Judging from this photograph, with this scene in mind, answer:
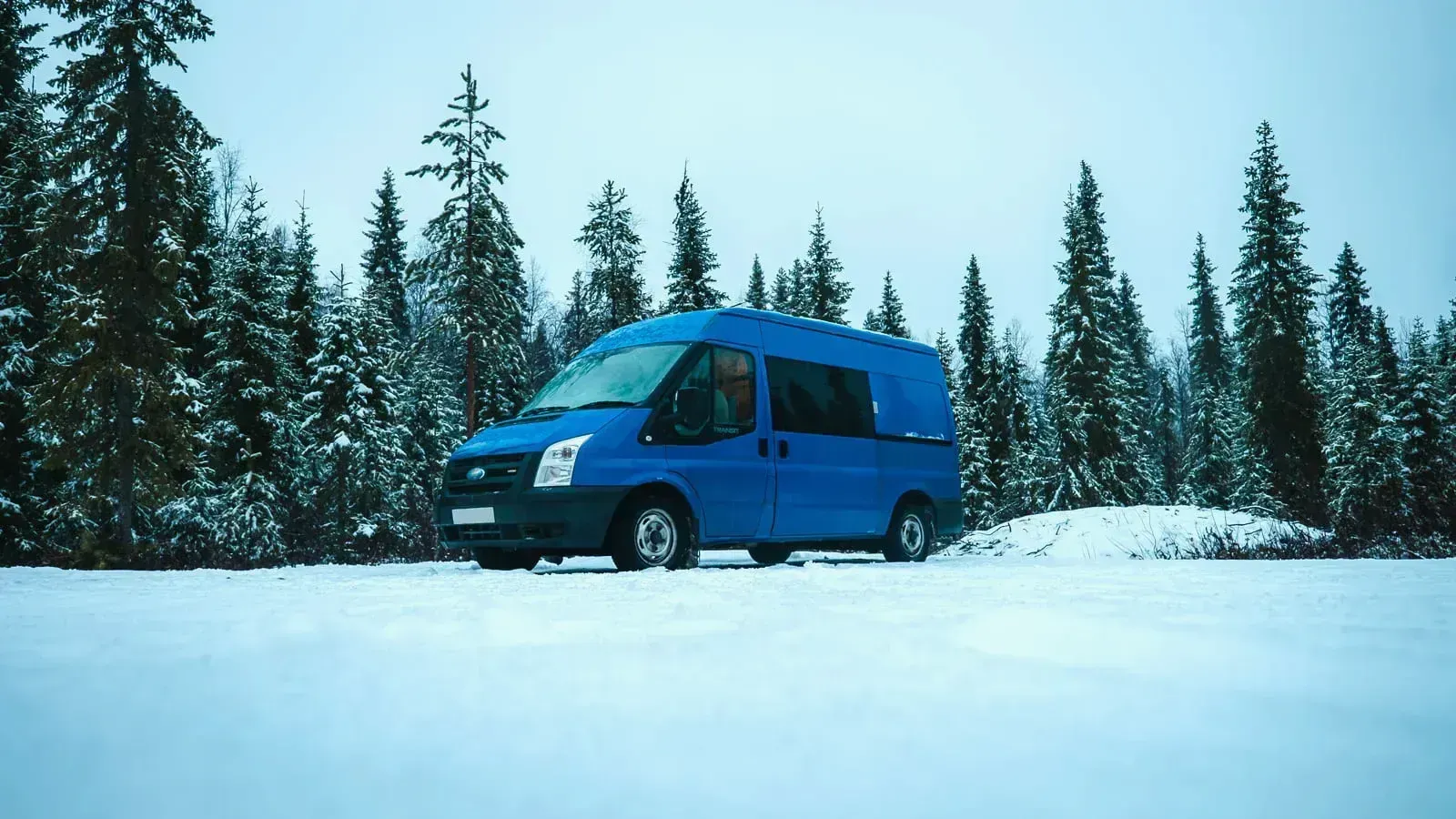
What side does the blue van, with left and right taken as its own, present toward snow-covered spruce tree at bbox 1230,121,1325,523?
back

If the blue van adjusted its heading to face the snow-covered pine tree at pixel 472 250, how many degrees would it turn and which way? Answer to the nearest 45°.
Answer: approximately 135° to its right

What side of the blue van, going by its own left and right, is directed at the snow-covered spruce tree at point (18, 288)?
right

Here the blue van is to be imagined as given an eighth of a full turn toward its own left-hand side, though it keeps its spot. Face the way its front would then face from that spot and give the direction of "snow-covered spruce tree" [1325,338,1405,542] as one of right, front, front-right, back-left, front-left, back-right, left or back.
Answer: back-left

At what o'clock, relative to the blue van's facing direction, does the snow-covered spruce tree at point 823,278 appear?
The snow-covered spruce tree is roughly at 5 o'clock from the blue van.

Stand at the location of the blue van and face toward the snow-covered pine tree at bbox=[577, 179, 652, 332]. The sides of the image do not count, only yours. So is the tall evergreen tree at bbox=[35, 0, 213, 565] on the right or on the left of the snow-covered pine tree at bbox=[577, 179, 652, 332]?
left

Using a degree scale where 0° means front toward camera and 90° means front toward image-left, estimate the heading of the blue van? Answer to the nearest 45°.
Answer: approximately 45°

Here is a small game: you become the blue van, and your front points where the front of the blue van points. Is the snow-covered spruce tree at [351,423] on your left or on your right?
on your right

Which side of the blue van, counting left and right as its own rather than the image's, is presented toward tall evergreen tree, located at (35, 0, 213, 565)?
right

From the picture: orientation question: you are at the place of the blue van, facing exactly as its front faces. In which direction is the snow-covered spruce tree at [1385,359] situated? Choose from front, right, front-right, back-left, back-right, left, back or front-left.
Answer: back

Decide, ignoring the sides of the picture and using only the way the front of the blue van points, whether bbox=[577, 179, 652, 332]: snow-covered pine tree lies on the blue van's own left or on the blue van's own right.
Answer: on the blue van's own right

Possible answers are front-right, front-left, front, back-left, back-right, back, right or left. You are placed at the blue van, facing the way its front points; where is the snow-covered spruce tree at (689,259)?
back-right
